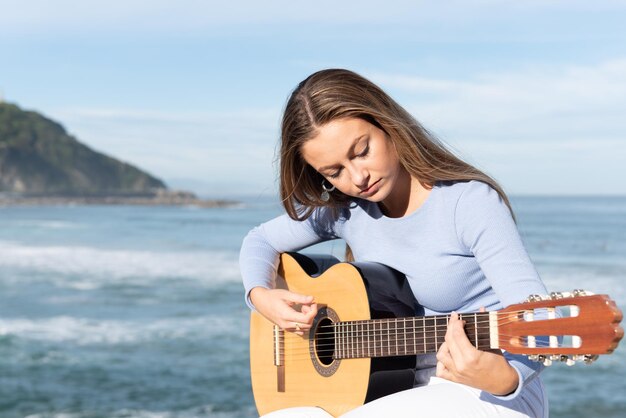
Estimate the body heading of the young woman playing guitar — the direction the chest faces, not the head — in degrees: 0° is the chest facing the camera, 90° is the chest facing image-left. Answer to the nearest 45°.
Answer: approximately 45°
